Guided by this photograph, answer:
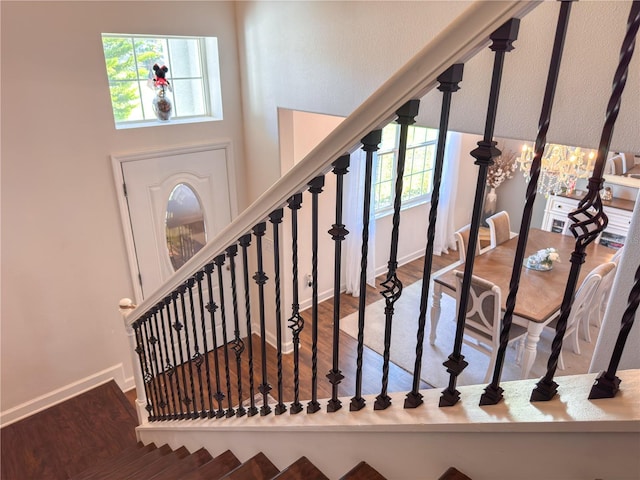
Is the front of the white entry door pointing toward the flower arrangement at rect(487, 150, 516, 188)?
no

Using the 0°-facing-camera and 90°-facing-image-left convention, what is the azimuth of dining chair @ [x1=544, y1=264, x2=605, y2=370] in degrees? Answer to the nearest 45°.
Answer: approximately 135°

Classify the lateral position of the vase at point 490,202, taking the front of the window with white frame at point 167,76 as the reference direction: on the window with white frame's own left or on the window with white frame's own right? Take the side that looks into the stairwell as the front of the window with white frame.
on the window with white frame's own left

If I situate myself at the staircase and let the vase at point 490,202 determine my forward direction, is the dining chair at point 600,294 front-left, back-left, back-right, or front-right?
front-right

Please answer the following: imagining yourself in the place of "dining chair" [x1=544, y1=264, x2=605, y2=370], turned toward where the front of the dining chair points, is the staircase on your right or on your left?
on your left

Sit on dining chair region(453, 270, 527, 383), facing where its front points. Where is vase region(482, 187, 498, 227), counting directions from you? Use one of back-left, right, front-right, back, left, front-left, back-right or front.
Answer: front-left

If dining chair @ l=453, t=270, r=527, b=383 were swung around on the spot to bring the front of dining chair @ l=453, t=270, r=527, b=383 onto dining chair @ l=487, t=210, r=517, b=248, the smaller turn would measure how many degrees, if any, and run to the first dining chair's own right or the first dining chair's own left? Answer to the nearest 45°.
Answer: approximately 45° to the first dining chair's own left

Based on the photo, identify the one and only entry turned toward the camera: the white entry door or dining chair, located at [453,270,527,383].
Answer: the white entry door

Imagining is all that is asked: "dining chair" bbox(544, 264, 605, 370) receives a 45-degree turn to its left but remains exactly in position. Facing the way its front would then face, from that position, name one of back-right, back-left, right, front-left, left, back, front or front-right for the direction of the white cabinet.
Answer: right

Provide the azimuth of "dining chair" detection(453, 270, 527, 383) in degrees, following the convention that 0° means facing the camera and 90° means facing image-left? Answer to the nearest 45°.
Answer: approximately 225°

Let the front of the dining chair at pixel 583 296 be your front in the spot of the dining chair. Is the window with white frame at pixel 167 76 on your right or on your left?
on your left

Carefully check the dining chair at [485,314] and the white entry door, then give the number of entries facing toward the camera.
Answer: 1

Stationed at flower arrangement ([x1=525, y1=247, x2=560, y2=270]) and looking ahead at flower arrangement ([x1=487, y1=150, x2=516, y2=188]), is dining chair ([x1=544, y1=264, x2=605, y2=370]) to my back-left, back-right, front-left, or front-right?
back-right

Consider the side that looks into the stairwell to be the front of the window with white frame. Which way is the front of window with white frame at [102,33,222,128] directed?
toward the camera

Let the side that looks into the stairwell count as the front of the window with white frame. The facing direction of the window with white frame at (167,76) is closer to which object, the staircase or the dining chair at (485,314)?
the staircase

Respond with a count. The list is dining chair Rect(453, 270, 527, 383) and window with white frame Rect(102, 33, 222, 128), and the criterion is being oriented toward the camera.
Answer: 1

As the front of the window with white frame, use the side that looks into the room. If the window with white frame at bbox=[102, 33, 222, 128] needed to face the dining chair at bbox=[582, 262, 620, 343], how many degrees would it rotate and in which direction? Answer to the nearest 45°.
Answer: approximately 45° to its left

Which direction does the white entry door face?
toward the camera

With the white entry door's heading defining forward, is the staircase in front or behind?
in front
